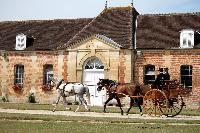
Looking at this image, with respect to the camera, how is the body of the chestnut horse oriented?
to the viewer's left

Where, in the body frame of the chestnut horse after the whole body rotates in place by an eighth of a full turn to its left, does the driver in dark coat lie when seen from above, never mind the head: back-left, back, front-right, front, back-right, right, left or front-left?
left

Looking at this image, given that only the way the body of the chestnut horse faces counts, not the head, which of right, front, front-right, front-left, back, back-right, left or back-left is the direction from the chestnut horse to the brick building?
right
